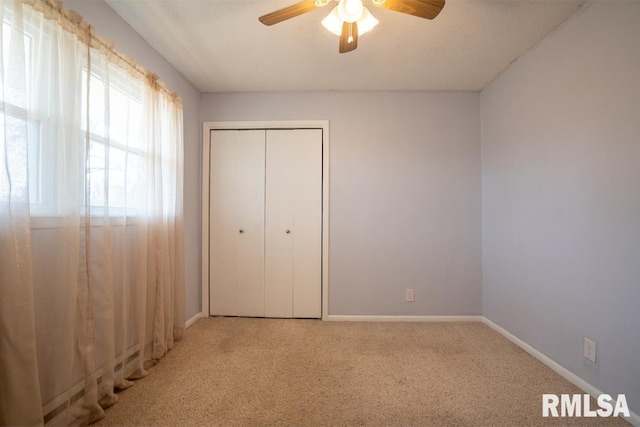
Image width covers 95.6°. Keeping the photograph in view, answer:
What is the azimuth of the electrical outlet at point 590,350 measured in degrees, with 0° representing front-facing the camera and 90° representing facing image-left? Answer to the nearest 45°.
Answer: approximately 45°

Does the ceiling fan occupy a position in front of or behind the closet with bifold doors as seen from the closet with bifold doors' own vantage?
in front

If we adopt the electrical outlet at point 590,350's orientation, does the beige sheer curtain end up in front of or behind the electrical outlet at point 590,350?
in front

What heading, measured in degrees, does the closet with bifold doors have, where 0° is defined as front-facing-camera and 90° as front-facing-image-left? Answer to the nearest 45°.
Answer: approximately 0°
